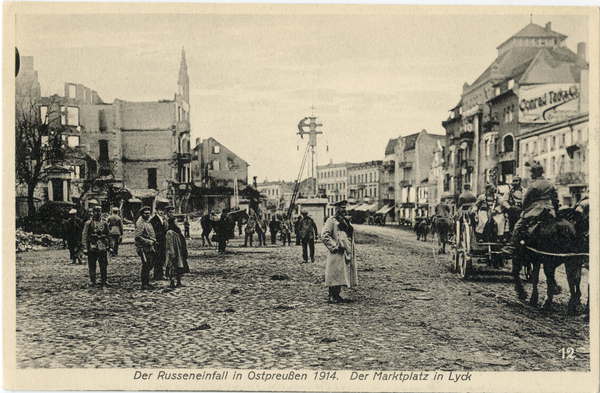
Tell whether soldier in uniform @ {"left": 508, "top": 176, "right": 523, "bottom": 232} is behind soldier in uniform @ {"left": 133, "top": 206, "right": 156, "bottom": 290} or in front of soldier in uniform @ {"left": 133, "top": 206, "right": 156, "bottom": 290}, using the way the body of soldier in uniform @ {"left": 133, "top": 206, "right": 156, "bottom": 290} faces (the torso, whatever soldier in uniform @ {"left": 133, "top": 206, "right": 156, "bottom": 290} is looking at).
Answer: in front

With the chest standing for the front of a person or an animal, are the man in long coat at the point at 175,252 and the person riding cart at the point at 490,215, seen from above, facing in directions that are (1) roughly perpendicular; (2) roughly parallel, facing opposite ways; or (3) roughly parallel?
roughly parallel

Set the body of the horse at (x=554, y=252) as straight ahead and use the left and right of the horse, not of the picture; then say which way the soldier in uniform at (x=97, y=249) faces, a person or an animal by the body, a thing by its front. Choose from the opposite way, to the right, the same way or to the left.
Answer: the same way

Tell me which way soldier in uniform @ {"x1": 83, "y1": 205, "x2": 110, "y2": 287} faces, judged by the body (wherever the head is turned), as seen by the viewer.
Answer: toward the camera

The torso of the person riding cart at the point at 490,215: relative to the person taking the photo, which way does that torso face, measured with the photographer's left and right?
facing the viewer

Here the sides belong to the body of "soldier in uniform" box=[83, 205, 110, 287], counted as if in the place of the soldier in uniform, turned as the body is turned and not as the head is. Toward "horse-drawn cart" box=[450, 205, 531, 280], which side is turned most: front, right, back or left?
left

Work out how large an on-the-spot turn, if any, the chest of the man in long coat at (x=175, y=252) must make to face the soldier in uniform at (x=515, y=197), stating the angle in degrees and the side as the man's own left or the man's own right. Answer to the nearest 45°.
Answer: approximately 135° to the man's own left

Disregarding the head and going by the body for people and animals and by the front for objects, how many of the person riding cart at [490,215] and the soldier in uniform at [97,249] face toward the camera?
2

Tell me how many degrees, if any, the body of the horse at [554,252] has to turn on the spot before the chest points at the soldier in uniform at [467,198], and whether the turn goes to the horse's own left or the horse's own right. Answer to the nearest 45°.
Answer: approximately 180°
